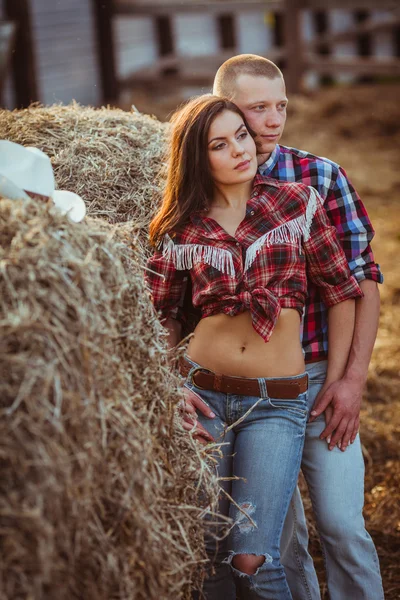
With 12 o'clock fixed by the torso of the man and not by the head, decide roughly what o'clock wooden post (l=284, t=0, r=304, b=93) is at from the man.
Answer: The wooden post is roughly at 6 o'clock from the man.

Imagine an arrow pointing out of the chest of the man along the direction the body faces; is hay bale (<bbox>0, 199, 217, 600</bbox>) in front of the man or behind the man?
in front

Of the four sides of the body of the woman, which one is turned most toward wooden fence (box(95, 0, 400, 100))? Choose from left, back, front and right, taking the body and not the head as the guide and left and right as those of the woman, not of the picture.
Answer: back

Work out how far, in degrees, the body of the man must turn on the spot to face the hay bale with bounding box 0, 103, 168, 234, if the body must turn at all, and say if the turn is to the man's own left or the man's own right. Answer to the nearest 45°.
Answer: approximately 135° to the man's own right

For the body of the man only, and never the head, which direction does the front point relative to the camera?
toward the camera

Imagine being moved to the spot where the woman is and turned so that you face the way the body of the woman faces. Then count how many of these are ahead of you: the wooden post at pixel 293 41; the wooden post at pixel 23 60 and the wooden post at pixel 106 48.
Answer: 0

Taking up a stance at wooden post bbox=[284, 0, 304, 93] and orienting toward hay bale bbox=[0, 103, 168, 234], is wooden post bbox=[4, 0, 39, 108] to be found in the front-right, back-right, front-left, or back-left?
front-right

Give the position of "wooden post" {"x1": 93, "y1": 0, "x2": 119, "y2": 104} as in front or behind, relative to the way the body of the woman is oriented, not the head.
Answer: behind

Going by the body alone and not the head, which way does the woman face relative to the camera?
toward the camera

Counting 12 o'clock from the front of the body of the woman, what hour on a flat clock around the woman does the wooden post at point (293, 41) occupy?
The wooden post is roughly at 6 o'clock from the woman.

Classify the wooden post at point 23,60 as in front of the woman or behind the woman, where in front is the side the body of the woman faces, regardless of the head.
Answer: behind
